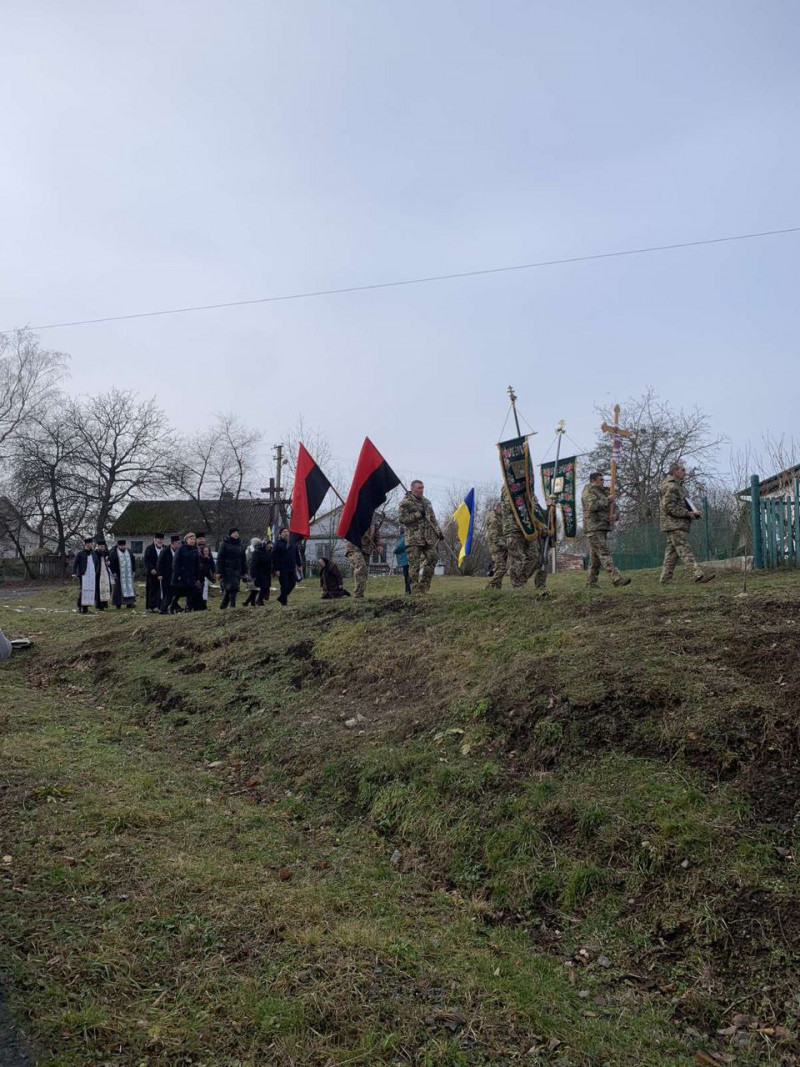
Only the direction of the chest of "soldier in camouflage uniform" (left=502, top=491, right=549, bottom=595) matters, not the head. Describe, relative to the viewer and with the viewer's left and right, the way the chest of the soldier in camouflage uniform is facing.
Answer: facing to the right of the viewer

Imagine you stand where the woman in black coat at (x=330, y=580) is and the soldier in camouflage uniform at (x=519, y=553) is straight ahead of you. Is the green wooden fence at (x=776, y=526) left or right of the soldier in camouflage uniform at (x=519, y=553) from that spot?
left

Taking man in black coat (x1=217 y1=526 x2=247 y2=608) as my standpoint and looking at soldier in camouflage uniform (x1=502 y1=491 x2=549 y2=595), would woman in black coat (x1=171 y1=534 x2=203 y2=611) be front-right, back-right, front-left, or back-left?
back-right

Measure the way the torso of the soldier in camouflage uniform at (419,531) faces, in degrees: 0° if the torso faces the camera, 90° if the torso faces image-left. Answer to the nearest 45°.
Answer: approximately 315°

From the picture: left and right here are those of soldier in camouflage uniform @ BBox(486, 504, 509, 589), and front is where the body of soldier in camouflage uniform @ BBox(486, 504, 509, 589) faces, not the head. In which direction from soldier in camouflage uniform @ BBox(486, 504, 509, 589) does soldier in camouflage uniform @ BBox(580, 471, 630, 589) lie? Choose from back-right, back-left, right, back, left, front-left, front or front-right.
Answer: front-right

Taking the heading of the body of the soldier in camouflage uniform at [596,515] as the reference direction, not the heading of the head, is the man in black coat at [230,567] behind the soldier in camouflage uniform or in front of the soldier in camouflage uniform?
behind

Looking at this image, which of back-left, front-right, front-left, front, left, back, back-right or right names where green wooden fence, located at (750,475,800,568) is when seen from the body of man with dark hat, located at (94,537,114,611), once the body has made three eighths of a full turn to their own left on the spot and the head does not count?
back-right

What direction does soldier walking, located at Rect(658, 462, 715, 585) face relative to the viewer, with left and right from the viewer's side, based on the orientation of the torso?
facing to the right of the viewer

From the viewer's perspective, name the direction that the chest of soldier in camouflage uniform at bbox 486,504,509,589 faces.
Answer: to the viewer's right

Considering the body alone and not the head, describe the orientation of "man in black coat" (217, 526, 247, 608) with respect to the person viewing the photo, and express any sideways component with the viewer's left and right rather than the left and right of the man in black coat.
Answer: facing the viewer and to the right of the viewer
